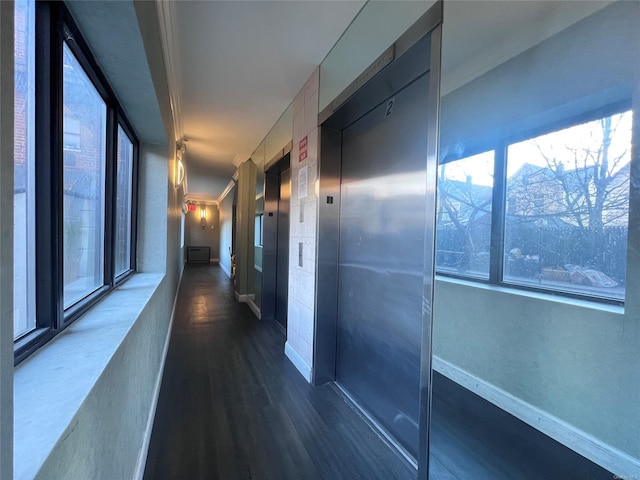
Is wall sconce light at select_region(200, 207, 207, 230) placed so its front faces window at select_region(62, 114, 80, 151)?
yes

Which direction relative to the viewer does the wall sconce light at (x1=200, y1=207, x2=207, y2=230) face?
toward the camera

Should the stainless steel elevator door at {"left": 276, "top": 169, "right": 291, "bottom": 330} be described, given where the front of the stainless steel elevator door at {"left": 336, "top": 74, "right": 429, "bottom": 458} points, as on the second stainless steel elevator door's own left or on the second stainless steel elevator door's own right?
on the second stainless steel elevator door's own right

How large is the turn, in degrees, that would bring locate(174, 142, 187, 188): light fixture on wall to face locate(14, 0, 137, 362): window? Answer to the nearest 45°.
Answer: approximately 90° to its right

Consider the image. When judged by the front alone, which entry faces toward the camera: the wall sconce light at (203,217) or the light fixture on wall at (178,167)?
the wall sconce light

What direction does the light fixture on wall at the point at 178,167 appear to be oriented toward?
to the viewer's right

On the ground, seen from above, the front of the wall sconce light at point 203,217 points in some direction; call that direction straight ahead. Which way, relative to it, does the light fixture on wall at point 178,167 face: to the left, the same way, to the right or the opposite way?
to the left

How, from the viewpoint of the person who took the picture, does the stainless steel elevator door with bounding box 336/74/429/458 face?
facing the viewer and to the left of the viewer

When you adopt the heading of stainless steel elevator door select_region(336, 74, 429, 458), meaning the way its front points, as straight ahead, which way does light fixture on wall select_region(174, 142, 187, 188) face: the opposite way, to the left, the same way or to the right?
the opposite way

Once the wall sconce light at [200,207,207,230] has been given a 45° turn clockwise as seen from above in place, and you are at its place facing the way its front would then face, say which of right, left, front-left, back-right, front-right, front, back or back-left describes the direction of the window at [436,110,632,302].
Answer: front-left

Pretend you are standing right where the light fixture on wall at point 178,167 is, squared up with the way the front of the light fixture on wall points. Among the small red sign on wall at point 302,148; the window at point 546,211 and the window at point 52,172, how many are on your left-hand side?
0

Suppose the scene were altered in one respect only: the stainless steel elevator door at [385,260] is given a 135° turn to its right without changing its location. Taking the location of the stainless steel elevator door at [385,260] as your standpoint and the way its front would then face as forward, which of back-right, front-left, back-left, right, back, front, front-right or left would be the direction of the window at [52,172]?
back-left

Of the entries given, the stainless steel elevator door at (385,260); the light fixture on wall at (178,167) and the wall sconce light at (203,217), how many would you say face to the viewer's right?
1

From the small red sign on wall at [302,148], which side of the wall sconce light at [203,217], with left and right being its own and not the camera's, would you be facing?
front

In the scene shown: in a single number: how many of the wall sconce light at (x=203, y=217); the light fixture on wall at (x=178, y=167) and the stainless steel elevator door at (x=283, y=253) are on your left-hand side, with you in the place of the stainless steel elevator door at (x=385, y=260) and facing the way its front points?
0

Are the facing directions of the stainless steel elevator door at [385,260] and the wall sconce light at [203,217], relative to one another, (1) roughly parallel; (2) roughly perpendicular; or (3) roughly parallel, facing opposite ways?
roughly perpendicular
